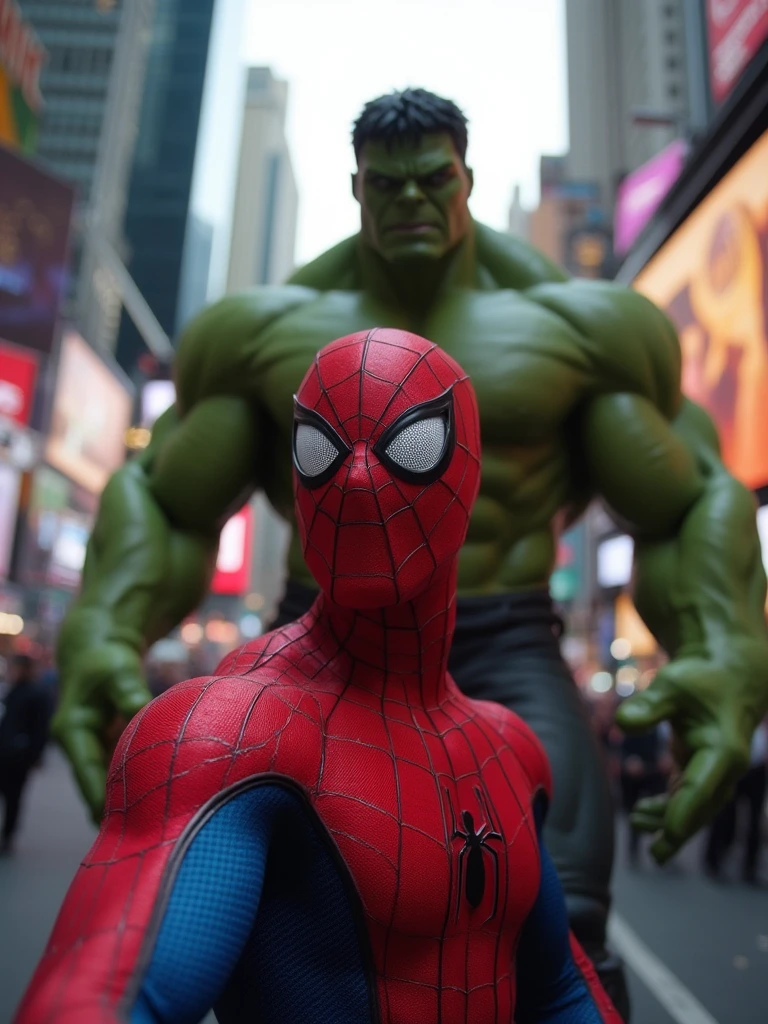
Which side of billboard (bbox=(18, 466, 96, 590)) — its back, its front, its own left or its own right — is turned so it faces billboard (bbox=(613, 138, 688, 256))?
front

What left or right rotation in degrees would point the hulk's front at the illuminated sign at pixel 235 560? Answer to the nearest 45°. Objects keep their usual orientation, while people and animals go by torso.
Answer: approximately 180°

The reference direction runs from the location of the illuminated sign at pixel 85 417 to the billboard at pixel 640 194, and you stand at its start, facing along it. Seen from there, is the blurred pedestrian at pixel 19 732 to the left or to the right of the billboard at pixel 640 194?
right

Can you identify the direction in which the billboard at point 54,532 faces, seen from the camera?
facing the viewer and to the right of the viewer

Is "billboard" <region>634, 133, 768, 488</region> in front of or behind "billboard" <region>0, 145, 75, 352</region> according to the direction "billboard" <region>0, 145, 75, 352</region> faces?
in front

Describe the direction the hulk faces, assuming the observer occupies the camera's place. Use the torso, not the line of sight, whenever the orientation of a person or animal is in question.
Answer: facing the viewer

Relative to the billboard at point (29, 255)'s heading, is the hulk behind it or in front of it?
in front

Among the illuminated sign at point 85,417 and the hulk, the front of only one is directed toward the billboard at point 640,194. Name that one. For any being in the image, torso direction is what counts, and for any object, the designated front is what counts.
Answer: the illuminated sign

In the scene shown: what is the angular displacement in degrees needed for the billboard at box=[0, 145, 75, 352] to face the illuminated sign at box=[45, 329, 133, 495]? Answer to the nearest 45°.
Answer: approximately 135° to its left

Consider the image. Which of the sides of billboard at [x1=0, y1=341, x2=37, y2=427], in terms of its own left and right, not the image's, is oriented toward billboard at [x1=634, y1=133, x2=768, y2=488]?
front

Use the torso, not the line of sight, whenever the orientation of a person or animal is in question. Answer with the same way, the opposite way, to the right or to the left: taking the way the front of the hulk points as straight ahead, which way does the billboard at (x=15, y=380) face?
to the left

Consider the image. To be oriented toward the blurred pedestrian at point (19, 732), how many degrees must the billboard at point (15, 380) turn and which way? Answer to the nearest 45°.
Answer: approximately 45° to its right
